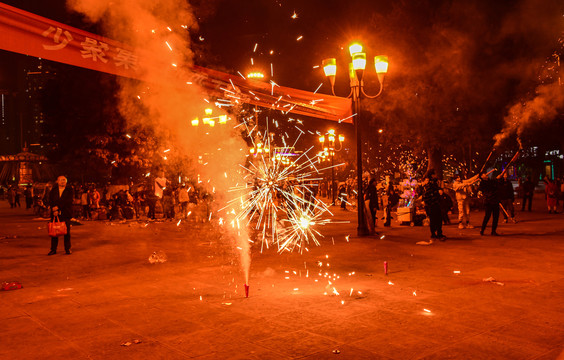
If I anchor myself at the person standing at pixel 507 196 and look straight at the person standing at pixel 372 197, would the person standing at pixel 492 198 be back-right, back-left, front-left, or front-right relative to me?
front-left

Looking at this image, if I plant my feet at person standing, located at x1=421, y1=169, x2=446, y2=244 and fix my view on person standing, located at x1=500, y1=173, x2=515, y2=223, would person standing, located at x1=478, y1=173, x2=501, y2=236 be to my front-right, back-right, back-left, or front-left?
front-right
